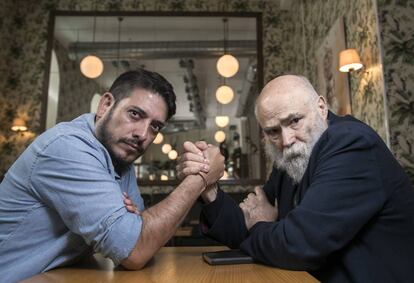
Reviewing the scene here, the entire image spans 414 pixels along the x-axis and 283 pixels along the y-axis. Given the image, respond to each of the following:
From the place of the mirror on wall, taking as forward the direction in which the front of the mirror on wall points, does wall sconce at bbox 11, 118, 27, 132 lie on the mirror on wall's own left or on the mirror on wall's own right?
on the mirror on wall's own right

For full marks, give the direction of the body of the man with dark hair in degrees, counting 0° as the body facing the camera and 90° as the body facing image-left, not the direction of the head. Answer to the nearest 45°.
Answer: approximately 270°

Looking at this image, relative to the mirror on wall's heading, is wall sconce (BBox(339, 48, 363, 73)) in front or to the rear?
in front

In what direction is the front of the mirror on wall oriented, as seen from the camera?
facing the viewer

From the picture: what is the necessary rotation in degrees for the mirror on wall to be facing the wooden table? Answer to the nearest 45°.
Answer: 0° — it already faces it

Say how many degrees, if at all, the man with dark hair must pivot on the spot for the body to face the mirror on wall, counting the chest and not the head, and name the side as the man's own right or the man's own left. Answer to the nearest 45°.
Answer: approximately 90° to the man's own left

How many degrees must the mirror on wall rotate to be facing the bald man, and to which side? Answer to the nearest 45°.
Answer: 0° — it already faces them

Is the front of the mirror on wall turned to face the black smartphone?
yes

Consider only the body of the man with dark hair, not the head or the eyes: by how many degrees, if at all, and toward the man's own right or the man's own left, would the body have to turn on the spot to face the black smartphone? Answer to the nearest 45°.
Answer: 0° — they already face it

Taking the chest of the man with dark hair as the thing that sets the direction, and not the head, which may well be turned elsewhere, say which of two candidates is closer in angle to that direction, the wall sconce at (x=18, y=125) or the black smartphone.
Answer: the black smartphone
